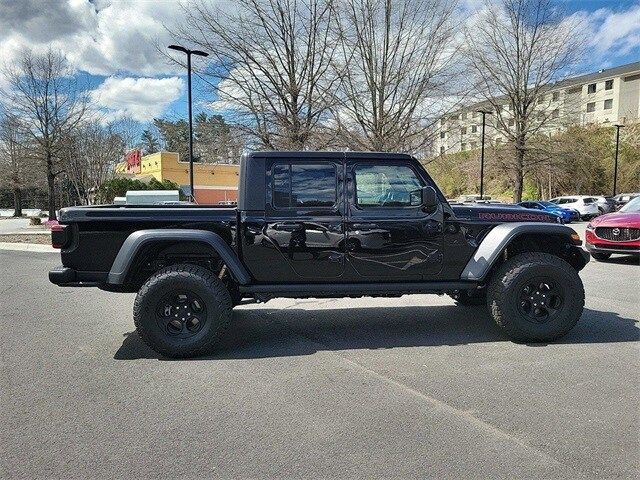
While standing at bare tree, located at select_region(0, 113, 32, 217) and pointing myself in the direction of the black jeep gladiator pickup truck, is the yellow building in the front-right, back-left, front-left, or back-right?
back-left

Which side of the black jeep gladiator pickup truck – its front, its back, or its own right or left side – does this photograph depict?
right

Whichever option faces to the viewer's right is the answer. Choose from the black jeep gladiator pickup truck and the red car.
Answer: the black jeep gladiator pickup truck

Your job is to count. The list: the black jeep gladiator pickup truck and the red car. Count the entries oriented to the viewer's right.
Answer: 1

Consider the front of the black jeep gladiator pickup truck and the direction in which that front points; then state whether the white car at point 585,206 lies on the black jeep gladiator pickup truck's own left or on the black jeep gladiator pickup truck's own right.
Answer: on the black jeep gladiator pickup truck's own left

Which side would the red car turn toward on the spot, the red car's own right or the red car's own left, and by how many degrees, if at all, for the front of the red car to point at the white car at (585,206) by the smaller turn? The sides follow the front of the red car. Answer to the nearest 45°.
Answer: approximately 135° to the red car's own right

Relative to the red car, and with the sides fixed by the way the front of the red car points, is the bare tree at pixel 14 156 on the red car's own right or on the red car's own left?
on the red car's own right

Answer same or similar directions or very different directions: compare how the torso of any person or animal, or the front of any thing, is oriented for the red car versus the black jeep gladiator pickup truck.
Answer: very different directions

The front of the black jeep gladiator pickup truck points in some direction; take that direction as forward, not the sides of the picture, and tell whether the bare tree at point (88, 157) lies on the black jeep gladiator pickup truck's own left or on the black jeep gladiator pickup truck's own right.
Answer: on the black jeep gladiator pickup truck's own left

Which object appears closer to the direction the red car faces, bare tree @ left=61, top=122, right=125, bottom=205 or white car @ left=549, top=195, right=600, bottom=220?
the bare tree

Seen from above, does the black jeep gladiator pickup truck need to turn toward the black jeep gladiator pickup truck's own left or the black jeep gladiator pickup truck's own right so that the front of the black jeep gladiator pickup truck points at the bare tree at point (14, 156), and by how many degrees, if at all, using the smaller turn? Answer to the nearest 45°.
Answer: approximately 135° to the black jeep gladiator pickup truck's own left

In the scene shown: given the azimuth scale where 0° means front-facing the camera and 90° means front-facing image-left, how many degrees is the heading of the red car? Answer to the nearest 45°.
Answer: approximately 45°

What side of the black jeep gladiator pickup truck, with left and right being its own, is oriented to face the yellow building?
left
